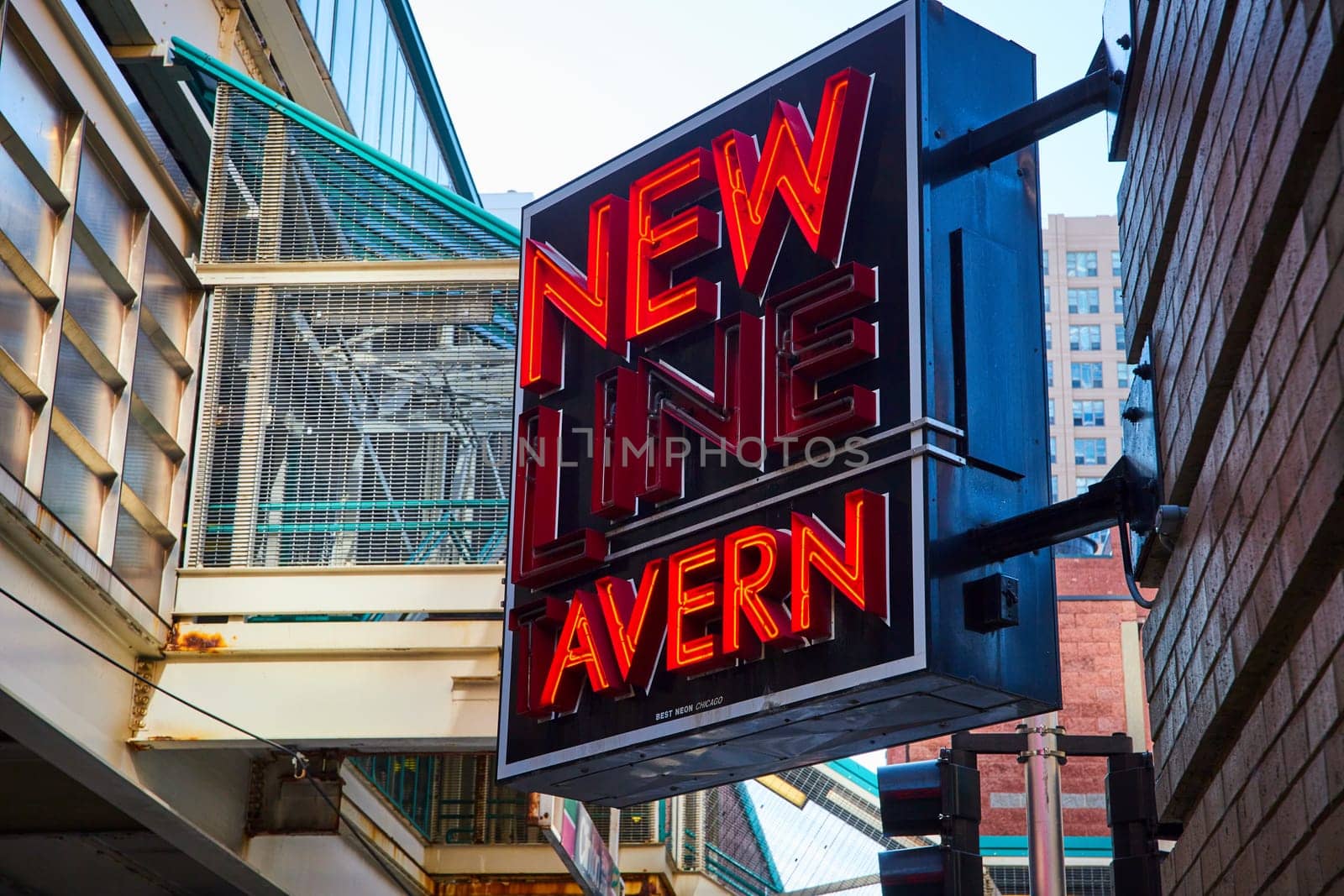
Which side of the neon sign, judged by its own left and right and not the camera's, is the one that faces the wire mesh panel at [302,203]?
right

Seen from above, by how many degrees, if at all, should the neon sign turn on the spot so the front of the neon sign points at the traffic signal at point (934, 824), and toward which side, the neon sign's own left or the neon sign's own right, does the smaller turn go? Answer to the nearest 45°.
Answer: approximately 180°

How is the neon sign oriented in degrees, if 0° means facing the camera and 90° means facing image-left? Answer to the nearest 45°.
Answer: approximately 45°

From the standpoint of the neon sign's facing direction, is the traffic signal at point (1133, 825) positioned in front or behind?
behind

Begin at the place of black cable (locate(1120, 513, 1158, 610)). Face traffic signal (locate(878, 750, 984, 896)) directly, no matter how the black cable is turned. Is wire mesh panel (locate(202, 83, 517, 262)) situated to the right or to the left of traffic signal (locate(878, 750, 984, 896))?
left

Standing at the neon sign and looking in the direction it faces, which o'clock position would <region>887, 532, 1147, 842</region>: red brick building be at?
The red brick building is roughly at 5 o'clock from the neon sign.

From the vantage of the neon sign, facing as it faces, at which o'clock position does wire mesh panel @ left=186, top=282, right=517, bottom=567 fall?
The wire mesh panel is roughly at 3 o'clock from the neon sign.
